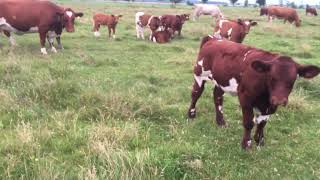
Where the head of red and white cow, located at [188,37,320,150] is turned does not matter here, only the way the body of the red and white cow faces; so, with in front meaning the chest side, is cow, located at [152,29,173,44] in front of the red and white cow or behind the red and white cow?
behind

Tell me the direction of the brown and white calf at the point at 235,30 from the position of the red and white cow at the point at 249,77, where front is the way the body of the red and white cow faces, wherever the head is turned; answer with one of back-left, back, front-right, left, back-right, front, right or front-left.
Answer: back-left

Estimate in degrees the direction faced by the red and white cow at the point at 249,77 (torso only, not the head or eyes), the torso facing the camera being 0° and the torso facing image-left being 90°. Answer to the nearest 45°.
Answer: approximately 315°

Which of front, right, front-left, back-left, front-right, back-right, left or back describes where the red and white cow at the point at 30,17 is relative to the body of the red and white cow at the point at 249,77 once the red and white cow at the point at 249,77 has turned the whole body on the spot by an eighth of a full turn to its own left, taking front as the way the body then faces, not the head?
back-left

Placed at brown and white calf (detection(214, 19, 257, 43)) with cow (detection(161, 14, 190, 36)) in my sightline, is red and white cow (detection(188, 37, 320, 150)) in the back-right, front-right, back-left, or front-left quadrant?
back-left

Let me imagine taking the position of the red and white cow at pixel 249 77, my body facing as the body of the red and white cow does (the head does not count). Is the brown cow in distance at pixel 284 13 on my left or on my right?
on my left
